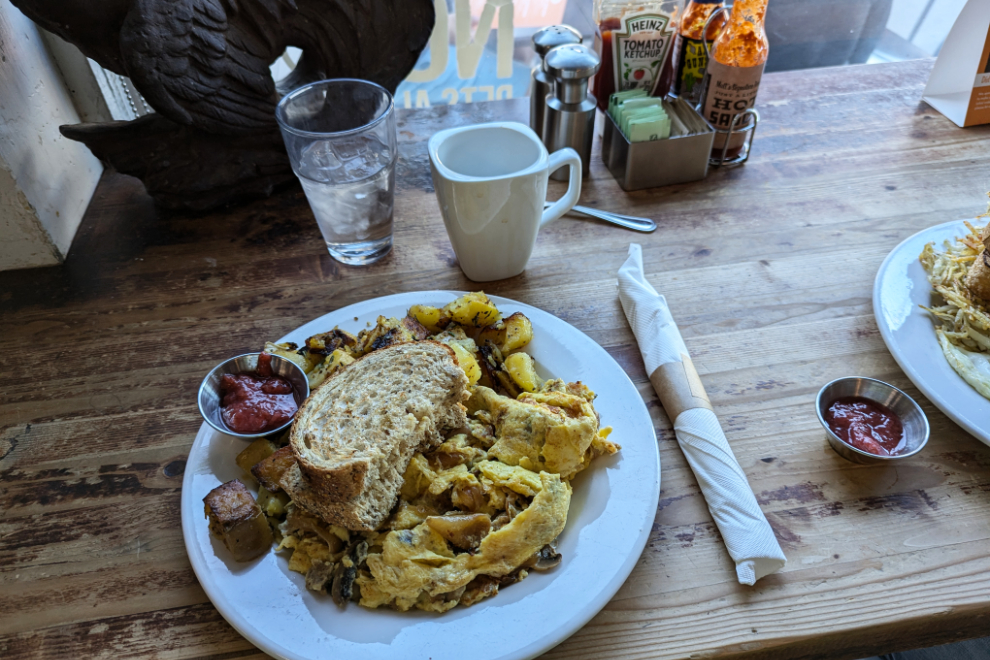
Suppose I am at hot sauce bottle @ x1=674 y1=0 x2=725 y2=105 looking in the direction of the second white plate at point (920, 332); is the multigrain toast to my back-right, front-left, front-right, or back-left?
front-right

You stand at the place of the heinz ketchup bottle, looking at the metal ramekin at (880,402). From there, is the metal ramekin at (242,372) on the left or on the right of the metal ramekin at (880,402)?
right

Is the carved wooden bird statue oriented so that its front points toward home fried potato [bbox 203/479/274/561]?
no

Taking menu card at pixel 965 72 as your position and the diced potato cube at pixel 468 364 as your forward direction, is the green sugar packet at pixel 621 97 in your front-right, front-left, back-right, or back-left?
front-right
